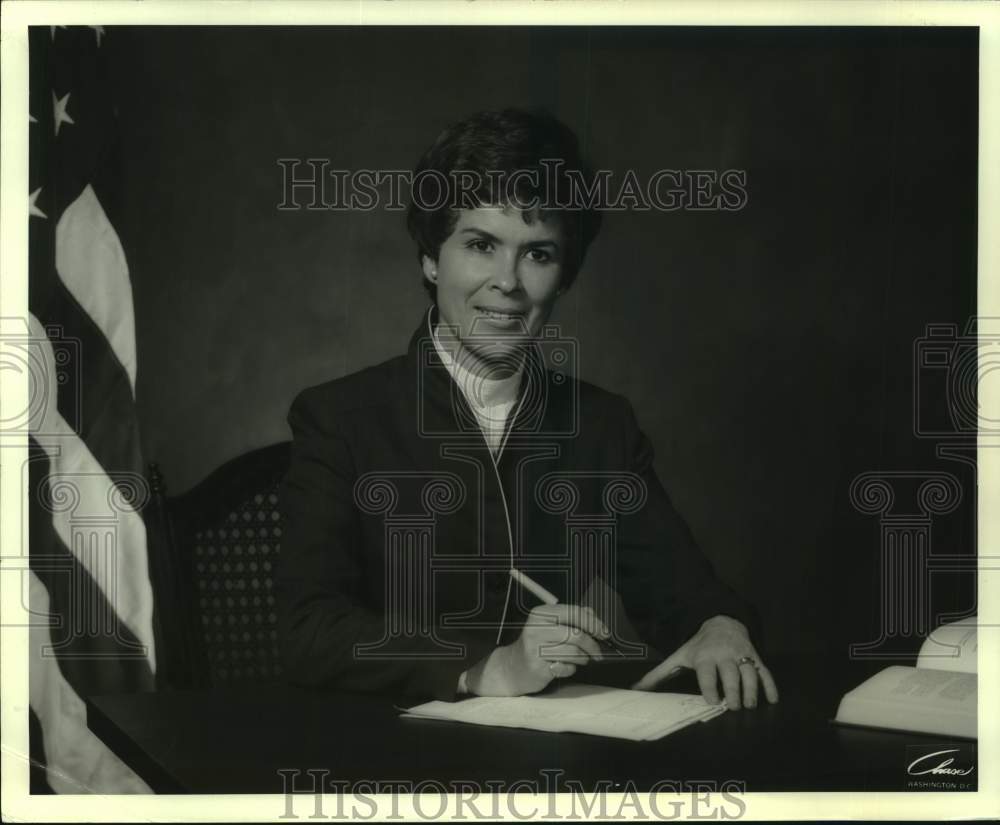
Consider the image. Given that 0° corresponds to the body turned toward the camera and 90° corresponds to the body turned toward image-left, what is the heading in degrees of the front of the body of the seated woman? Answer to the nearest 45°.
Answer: approximately 315°
